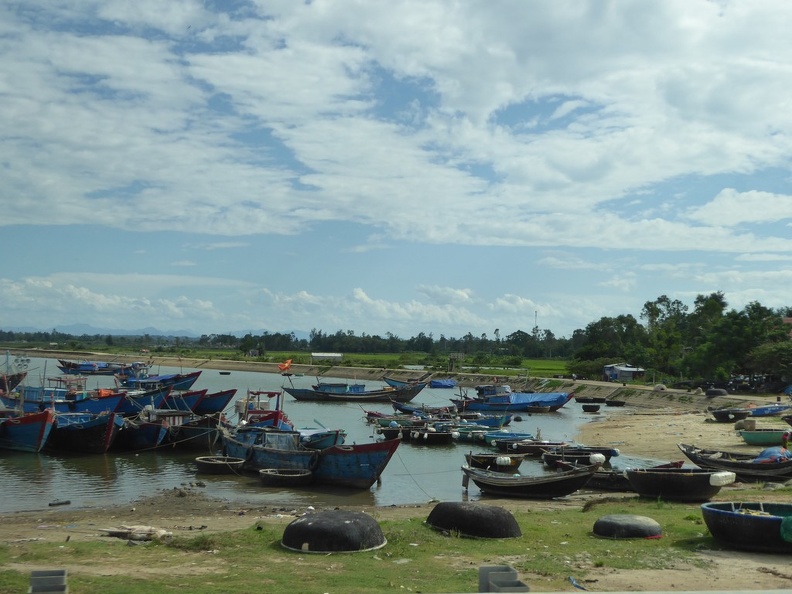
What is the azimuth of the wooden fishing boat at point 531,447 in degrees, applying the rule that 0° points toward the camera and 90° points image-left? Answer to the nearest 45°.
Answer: approximately 270°

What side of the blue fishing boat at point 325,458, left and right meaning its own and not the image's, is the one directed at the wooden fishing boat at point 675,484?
front

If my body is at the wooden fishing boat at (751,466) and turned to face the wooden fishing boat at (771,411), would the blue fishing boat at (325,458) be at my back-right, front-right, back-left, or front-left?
back-left

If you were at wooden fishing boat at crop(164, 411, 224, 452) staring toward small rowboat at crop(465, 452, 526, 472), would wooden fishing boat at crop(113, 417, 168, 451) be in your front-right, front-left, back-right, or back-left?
back-right

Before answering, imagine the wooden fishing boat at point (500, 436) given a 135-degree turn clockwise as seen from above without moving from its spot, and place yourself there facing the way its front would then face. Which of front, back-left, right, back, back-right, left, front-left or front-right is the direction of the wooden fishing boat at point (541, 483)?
front-left

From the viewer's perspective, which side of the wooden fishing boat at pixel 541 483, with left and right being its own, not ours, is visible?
right

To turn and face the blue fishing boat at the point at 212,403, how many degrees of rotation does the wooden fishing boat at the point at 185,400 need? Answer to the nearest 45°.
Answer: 0° — it already faces it

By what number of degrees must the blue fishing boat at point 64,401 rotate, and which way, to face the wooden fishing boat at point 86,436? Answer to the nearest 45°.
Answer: approximately 90° to its right

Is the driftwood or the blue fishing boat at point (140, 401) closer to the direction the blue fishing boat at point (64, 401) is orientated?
the blue fishing boat

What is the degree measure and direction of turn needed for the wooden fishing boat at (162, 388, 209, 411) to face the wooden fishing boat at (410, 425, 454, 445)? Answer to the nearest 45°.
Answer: approximately 45° to its right

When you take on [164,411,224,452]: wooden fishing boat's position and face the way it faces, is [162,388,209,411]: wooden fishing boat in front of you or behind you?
behind
